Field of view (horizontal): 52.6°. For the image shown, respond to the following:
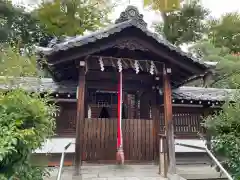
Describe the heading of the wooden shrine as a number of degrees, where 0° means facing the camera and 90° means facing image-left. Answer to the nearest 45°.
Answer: approximately 0°

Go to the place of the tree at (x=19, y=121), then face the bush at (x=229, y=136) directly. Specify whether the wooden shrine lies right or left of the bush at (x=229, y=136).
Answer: left

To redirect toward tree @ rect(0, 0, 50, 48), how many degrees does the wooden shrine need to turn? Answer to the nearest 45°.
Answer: approximately 135° to its right

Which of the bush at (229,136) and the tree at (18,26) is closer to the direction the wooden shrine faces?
the bush

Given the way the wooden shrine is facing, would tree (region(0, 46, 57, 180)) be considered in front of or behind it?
in front

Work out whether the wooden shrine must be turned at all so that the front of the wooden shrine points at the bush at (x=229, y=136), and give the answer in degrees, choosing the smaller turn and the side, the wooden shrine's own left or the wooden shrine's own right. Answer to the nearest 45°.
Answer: approximately 45° to the wooden shrine's own left

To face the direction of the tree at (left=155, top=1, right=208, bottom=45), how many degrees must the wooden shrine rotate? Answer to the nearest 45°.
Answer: approximately 180°

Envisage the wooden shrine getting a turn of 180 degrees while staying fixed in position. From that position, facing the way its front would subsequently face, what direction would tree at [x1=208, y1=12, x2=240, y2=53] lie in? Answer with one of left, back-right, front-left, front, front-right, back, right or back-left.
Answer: front-right

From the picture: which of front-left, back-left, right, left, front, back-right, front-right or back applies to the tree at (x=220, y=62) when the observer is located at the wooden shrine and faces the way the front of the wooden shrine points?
back-left
